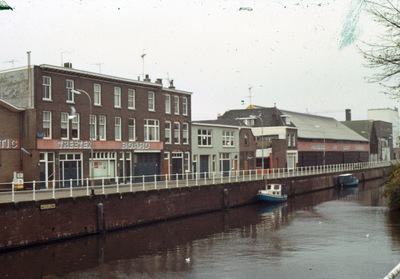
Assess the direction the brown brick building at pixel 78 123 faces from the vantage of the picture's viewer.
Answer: facing the viewer and to the right of the viewer

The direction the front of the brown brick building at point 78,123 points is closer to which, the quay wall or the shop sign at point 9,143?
the quay wall

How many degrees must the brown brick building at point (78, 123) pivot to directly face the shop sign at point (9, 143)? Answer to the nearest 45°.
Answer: approximately 90° to its right

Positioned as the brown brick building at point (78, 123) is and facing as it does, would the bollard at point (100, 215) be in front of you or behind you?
in front

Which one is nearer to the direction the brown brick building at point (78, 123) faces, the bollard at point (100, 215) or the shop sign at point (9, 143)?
the bollard
